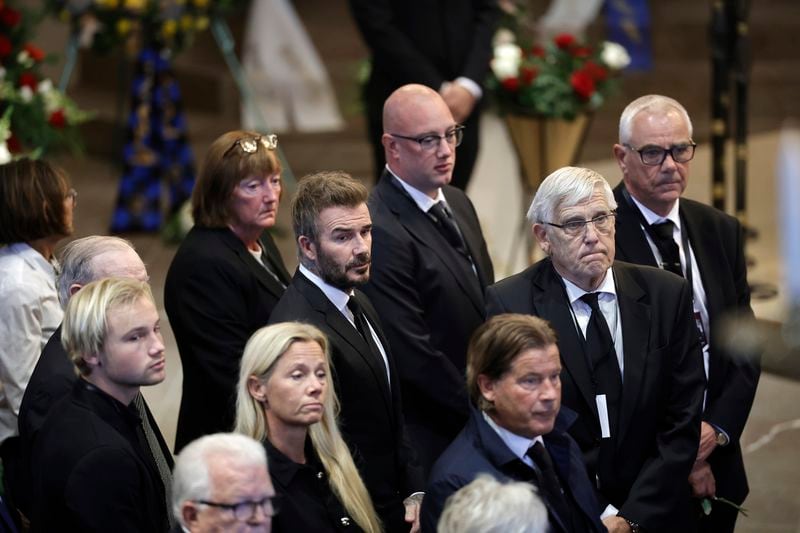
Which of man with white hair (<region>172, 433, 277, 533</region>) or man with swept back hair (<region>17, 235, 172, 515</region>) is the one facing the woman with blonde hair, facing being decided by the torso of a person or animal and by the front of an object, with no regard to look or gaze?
the man with swept back hair

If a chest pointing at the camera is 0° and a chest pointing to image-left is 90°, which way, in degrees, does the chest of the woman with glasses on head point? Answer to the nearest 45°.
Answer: approximately 315°

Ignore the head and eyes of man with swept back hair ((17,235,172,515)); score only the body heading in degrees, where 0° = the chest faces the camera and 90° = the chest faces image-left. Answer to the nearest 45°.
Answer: approximately 315°

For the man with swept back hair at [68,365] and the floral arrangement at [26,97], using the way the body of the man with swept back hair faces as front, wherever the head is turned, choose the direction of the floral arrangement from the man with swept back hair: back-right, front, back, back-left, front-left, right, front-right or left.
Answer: back-left

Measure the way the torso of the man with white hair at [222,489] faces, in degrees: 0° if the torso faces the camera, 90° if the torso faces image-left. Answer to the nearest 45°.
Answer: approximately 315°

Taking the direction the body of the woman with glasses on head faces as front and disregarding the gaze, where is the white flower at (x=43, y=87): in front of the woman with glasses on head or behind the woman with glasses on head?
behind

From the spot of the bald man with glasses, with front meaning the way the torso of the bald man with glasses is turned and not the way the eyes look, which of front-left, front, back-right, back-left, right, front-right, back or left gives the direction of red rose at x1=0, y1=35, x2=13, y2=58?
back

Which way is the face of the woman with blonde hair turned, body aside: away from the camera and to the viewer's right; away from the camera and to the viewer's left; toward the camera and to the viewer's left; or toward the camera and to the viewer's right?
toward the camera and to the viewer's right

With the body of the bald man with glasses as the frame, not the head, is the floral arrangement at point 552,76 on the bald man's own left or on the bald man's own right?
on the bald man's own left

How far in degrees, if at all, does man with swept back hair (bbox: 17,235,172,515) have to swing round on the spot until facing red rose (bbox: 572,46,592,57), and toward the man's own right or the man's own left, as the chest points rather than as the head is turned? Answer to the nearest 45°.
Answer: approximately 90° to the man's own left
